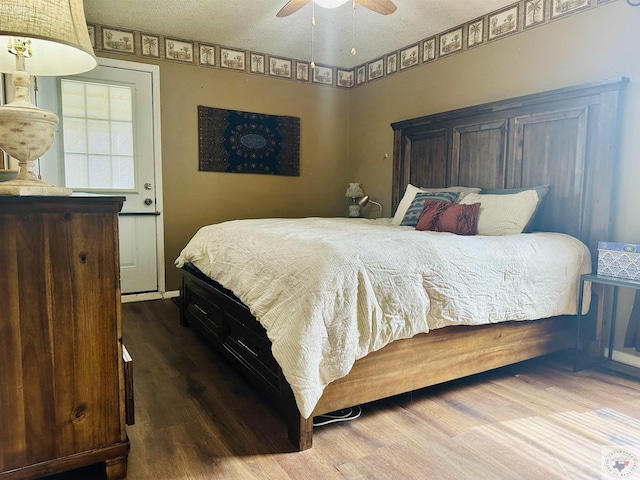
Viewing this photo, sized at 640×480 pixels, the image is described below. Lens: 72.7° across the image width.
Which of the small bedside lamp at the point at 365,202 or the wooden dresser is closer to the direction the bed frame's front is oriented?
the wooden dresser

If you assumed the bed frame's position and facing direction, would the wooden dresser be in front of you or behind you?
in front

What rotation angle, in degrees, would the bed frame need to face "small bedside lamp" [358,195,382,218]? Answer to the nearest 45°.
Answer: approximately 90° to its right

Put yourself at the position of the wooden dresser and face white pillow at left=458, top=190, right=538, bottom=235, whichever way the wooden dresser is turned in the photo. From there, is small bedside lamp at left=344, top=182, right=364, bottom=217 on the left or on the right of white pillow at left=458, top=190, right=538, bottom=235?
left

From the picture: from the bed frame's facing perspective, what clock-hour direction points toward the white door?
The white door is roughly at 2 o'clock from the bed frame.

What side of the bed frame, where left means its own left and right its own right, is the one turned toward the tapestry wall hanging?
right

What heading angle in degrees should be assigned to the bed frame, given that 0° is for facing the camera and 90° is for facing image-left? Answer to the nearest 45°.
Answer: approximately 45°

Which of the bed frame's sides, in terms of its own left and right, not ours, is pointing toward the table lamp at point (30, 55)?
front

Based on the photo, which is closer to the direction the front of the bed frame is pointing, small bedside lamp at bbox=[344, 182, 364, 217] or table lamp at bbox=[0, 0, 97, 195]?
the table lamp
